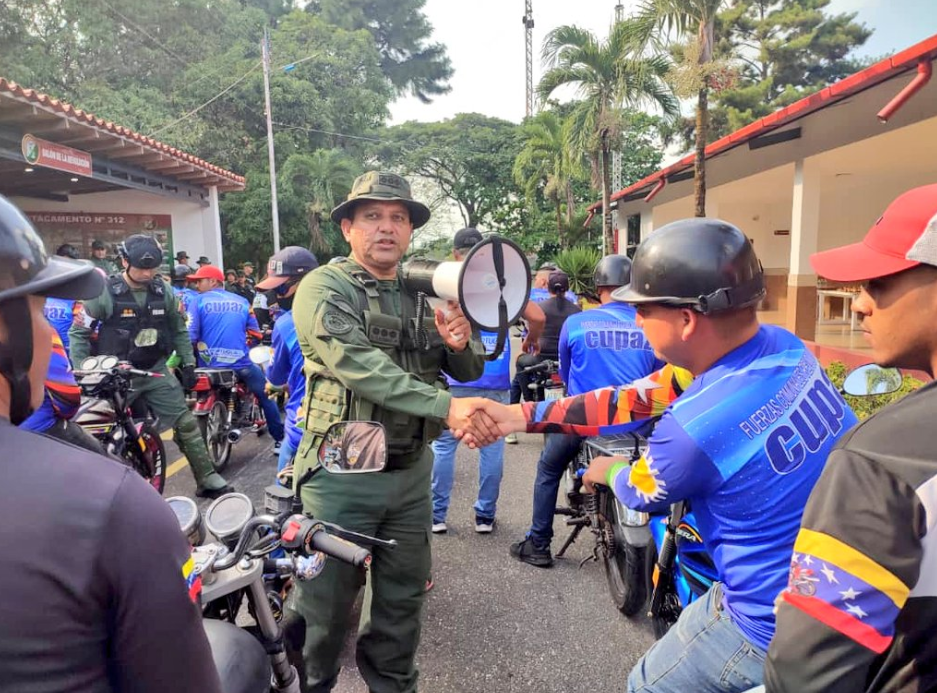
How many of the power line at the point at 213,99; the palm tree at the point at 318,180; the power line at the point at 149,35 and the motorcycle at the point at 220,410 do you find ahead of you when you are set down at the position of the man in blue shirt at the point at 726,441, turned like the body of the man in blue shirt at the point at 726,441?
4

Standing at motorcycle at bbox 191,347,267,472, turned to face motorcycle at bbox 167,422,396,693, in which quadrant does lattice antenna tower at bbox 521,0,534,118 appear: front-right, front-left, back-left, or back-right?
back-left

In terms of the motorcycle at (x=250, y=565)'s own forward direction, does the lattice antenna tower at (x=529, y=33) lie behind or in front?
in front

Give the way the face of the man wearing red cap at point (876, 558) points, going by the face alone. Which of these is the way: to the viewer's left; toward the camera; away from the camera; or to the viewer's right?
to the viewer's left

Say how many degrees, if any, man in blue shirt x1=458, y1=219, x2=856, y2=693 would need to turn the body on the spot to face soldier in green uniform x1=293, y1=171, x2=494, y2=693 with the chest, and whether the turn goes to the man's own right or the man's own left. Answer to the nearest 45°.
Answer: approximately 45° to the man's own left

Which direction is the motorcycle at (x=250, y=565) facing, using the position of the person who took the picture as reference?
facing away from the viewer and to the right of the viewer

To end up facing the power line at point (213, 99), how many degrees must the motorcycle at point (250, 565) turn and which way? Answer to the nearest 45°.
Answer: approximately 45° to its left

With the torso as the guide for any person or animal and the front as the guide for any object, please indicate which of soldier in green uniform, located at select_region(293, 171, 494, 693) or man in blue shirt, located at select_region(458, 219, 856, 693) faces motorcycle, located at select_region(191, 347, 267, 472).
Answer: the man in blue shirt

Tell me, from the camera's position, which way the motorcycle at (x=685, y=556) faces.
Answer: facing away from the viewer and to the left of the viewer

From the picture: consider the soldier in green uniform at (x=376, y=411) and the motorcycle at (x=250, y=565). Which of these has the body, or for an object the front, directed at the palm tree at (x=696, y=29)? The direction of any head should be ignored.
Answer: the motorcycle

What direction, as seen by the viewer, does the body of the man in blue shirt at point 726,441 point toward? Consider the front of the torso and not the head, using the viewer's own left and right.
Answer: facing away from the viewer and to the left of the viewer

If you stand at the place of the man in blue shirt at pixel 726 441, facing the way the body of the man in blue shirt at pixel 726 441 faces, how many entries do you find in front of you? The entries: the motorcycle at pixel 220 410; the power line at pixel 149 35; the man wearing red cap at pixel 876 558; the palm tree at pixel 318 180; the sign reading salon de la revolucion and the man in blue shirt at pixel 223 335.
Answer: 5

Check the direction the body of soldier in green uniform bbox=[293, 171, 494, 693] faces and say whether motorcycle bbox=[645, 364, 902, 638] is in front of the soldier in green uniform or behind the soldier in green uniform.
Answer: in front

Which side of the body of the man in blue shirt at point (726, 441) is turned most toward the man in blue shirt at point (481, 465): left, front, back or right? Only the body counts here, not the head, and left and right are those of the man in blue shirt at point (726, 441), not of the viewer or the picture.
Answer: front

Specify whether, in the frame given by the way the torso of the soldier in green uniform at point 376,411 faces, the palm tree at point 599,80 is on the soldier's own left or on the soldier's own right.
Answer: on the soldier's own left

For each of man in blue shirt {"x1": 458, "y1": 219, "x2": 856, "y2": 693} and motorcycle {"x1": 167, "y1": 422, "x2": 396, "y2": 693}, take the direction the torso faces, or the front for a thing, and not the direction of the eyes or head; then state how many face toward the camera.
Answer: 0

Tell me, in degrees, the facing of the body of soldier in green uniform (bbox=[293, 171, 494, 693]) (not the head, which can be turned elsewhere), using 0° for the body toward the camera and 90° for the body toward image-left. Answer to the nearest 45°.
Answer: approximately 315°

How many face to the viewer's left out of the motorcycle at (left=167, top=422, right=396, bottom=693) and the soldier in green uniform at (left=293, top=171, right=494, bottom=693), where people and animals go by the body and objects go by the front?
0
